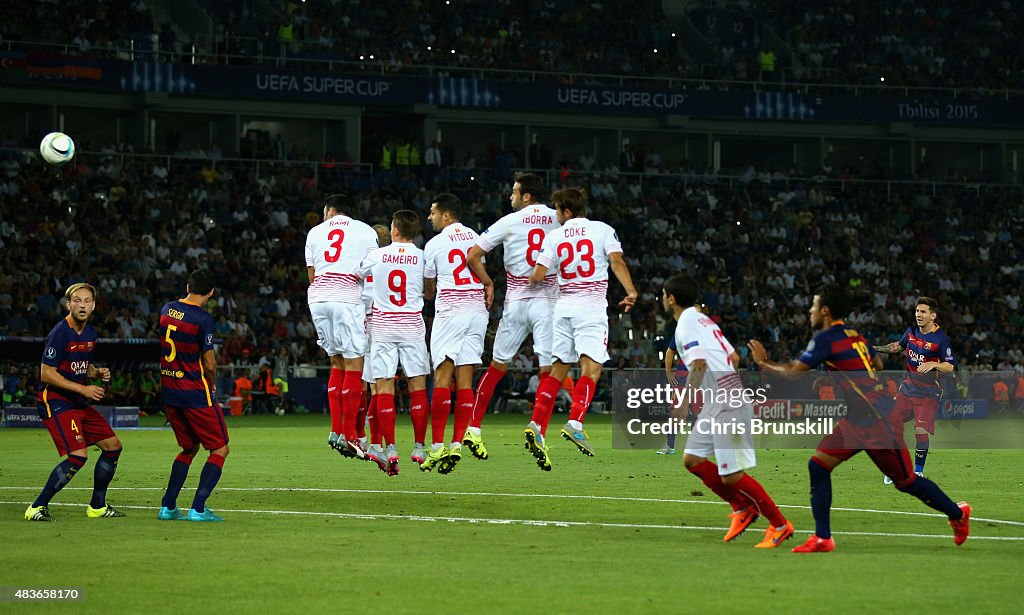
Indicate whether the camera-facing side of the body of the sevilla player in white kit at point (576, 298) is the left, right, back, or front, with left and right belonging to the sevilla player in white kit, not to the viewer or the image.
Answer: back

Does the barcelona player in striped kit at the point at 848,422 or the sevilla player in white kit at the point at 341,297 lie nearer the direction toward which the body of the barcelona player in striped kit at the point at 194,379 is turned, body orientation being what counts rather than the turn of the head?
the sevilla player in white kit

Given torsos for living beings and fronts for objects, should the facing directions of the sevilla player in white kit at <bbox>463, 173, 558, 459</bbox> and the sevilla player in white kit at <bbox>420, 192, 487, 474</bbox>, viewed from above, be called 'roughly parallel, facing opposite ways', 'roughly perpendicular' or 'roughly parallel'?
roughly parallel

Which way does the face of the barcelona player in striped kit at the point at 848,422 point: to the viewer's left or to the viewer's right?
to the viewer's left

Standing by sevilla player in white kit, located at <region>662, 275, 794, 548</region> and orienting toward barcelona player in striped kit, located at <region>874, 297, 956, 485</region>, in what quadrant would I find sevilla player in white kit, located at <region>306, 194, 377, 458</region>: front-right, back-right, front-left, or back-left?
front-left

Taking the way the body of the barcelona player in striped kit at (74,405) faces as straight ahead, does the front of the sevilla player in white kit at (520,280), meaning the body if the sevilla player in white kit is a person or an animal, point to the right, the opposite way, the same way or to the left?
the opposite way

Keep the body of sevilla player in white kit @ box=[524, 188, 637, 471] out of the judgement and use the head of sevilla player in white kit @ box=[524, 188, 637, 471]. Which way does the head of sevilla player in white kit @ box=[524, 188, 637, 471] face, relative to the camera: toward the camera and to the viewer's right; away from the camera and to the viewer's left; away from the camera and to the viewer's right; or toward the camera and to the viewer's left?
away from the camera and to the viewer's left
